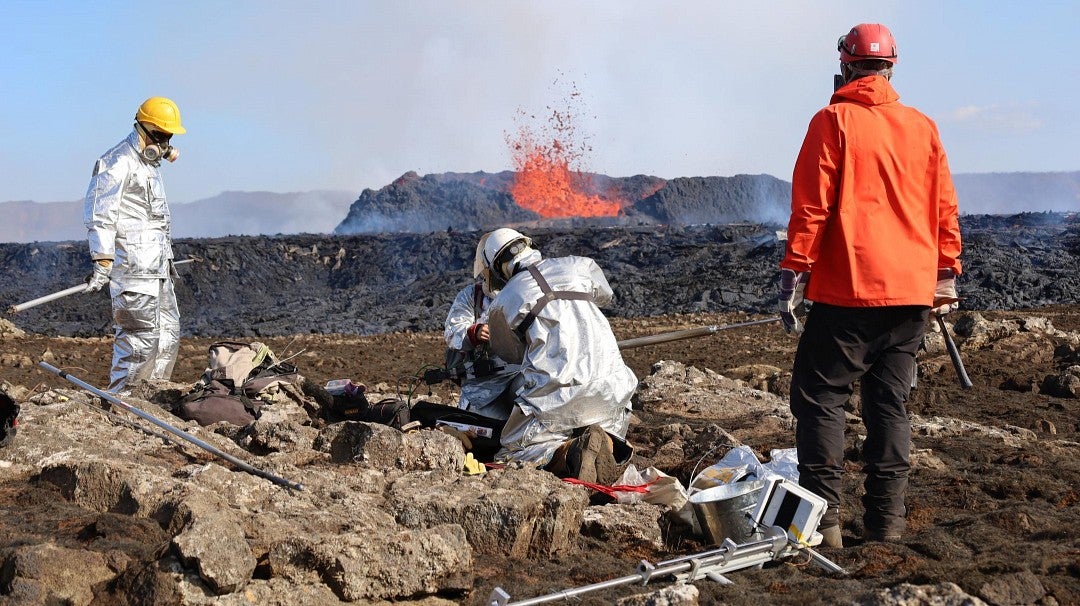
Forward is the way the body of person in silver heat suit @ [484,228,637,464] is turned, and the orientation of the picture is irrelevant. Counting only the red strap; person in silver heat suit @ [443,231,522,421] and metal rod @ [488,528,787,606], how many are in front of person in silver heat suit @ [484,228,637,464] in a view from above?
1

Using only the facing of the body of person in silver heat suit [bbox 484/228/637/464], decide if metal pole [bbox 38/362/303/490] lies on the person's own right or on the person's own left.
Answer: on the person's own left

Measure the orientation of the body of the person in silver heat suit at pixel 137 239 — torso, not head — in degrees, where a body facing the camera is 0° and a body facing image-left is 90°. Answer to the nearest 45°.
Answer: approximately 315°

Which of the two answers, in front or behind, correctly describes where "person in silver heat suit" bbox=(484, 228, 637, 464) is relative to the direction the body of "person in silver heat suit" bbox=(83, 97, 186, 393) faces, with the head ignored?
in front

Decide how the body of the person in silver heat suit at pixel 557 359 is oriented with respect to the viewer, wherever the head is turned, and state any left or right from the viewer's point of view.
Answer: facing away from the viewer and to the left of the viewer

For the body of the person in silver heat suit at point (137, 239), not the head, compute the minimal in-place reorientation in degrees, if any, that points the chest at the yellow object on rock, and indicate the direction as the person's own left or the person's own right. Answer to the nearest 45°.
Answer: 0° — they already face it

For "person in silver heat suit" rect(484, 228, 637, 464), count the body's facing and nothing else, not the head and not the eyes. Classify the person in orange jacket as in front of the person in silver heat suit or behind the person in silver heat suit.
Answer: behind

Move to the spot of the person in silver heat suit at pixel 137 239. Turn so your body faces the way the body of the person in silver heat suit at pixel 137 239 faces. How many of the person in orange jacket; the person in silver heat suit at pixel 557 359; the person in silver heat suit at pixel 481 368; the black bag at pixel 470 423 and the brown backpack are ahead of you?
5

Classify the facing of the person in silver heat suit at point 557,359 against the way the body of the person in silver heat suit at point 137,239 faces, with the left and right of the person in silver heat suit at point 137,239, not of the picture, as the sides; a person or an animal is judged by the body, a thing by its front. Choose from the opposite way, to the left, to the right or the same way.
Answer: the opposite way

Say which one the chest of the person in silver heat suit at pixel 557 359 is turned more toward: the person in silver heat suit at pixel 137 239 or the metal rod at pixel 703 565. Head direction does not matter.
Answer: the person in silver heat suit

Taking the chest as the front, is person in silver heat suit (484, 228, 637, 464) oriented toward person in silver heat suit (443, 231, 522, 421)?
yes

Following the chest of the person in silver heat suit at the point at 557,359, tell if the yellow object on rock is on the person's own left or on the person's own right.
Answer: on the person's own left
